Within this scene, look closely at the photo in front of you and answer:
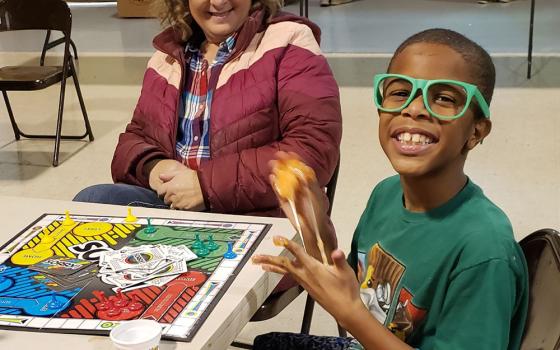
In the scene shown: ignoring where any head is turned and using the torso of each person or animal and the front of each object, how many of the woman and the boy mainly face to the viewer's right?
0

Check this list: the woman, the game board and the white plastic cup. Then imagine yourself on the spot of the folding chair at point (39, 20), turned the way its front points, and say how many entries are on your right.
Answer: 0

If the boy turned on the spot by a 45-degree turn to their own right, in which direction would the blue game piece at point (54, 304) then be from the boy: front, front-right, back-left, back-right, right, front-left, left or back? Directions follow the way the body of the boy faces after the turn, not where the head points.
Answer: front

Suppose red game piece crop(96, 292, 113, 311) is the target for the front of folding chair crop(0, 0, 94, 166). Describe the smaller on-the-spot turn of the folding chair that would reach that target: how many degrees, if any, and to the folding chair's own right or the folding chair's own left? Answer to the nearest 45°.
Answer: approximately 45° to the folding chair's own left

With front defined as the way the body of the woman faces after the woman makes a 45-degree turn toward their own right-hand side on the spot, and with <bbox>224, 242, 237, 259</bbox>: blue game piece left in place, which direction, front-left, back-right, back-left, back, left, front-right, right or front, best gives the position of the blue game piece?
left

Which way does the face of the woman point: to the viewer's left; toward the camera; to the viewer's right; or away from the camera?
toward the camera

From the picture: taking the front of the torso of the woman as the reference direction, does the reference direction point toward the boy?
no

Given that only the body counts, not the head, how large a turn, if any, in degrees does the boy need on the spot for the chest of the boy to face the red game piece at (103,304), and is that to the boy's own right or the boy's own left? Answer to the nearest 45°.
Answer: approximately 45° to the boy's own right

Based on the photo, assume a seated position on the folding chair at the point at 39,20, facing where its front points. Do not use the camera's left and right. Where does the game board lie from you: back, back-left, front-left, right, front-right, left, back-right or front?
front-left

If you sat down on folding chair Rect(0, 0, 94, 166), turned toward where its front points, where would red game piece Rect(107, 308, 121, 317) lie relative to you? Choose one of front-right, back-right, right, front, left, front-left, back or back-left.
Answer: front-left

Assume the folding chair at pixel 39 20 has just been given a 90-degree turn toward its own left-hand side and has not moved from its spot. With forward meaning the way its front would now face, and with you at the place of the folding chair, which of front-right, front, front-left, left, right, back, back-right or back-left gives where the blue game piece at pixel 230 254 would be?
front-right

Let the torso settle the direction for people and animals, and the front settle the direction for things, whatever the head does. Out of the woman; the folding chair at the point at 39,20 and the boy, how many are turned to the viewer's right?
0

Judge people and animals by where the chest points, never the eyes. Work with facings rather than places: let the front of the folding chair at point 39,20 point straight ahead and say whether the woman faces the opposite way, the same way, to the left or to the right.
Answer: the same way

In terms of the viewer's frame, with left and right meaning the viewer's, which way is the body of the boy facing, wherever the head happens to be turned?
facing the viewer and to the left of the viewer

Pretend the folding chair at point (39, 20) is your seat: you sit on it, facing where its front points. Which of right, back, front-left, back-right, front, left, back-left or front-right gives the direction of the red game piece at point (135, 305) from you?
front-left

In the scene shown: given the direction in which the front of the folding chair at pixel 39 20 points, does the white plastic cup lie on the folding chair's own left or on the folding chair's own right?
on the folding chair's own left

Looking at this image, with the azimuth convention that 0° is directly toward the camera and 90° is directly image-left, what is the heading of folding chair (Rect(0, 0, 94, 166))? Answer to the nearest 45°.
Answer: approximately 45°

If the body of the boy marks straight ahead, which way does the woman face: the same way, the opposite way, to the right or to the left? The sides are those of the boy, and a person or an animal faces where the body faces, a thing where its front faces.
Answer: the same way
